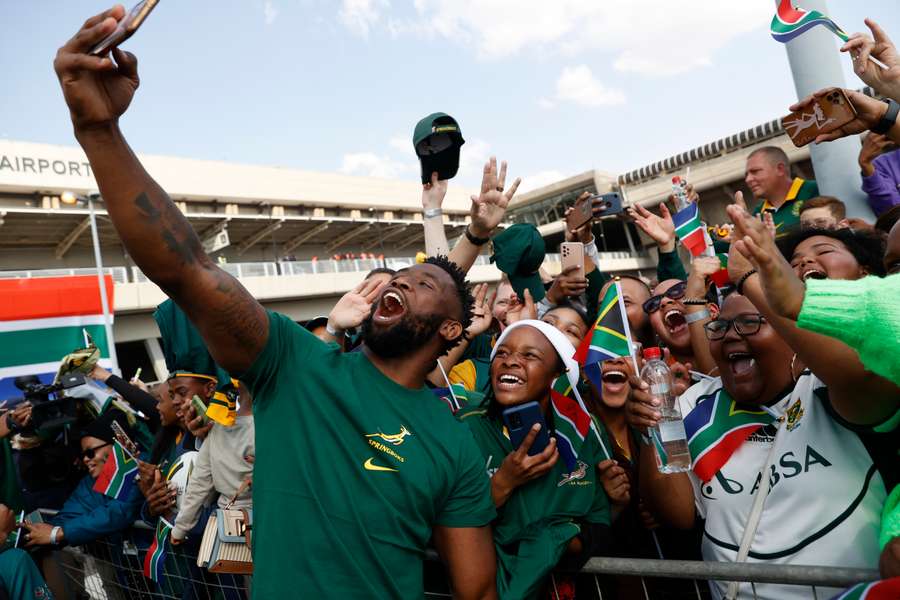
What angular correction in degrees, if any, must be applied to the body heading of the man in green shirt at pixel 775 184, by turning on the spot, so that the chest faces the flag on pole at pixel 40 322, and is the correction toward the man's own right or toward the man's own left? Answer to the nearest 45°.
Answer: approximately 45° to the man's own right

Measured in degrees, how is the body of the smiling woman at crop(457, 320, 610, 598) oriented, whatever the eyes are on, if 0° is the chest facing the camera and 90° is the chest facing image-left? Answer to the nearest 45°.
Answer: approximately 45°

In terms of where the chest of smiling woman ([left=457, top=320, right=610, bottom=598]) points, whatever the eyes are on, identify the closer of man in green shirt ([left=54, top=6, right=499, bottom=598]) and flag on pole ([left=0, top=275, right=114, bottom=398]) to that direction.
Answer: the man in green shirt

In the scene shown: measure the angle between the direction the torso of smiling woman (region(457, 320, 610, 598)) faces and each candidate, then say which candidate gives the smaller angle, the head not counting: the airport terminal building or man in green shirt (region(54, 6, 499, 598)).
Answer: the man in green shirt

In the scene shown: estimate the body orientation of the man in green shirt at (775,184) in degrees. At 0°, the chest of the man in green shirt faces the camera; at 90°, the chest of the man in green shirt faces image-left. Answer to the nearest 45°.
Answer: approximately 45°

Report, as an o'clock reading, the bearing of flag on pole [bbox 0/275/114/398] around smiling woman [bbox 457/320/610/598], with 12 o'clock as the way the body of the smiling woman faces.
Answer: The flag on pole is roughly at 3 o'clock from the smiling woman.

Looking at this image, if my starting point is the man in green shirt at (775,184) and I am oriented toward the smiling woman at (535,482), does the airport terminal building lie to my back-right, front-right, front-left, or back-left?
back-right

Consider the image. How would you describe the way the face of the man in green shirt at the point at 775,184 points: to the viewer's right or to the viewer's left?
to the viewer's left
